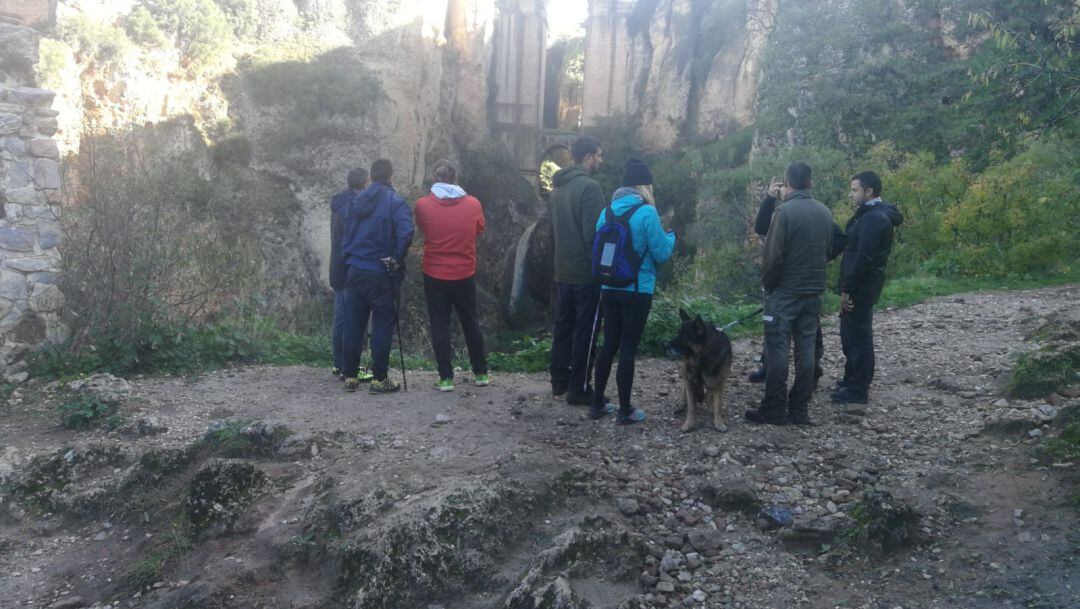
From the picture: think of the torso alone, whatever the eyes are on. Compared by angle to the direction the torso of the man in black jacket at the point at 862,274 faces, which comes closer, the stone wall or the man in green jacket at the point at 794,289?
the stone wall

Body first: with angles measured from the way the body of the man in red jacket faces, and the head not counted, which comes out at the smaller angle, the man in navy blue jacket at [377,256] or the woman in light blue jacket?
the man in navy blue jacket

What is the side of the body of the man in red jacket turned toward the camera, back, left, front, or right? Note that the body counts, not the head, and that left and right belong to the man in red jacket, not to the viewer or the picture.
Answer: back

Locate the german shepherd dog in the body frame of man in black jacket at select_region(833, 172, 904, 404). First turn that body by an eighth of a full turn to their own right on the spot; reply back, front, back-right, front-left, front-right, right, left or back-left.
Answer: left

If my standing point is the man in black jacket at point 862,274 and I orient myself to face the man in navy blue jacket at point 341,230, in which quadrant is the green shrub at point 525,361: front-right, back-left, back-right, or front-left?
front-right

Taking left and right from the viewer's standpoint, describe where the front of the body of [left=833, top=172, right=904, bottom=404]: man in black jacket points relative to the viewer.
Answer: facing to the left of the viewer

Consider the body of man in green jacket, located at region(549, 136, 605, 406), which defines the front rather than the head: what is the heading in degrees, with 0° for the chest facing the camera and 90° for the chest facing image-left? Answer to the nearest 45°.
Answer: approximately 225°

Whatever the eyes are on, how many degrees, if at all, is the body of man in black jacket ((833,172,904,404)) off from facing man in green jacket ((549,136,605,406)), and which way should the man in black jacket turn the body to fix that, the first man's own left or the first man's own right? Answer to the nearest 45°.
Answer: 0° — they already face them

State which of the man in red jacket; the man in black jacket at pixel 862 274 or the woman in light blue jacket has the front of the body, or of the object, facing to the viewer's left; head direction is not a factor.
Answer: the man in black jacket

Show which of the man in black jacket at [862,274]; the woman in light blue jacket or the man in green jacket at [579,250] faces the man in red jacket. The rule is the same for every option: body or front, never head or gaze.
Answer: the man in black jacket

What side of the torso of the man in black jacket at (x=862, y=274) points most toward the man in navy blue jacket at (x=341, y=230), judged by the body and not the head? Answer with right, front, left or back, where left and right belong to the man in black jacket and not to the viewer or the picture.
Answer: front

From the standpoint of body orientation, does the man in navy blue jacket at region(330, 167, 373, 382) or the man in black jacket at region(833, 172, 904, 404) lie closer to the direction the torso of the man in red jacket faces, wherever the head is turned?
the man in navy blue jacket

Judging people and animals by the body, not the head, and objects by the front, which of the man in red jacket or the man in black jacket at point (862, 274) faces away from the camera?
the man in red jacket

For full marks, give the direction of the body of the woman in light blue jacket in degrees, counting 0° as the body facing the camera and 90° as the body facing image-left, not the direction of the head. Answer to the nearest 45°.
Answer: approximately 225°

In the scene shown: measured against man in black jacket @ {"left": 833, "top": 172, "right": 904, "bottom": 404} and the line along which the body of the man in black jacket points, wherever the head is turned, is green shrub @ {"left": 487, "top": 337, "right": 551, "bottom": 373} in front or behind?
in front

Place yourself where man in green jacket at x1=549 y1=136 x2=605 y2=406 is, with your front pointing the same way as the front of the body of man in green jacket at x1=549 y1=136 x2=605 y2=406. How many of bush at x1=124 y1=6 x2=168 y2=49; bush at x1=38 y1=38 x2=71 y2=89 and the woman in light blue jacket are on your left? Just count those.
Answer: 2

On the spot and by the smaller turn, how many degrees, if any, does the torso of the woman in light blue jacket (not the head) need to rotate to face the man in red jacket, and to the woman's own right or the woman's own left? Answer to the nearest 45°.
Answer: approximately 90° to the woman's own left

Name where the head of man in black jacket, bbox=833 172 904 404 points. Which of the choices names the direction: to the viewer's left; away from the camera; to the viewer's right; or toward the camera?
to the viewer's left
